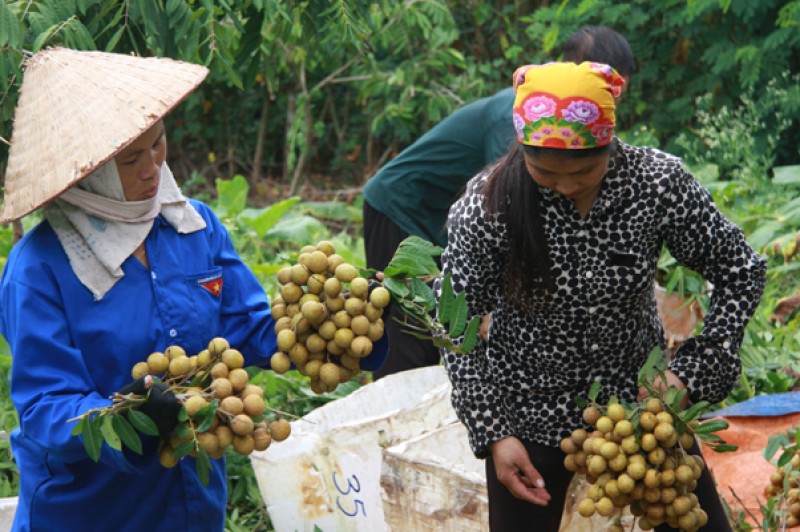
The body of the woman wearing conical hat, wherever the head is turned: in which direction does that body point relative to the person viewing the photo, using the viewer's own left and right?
facing the viewer and to the right of the viewer

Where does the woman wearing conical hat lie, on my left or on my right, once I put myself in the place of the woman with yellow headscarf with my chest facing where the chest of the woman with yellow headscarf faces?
on my right

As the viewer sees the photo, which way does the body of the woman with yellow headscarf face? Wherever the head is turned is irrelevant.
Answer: toward the camera

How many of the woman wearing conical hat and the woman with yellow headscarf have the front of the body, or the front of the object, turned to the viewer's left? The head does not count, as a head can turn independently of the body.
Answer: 0

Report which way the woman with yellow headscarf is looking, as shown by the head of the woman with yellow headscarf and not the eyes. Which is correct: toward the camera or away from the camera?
toward the camera

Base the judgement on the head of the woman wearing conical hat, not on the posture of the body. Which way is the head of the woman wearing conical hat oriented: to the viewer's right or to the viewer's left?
to the viewer's right

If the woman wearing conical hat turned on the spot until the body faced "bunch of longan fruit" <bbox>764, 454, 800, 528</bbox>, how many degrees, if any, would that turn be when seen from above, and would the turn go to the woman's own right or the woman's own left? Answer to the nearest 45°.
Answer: approximately 45° to the woman's own left

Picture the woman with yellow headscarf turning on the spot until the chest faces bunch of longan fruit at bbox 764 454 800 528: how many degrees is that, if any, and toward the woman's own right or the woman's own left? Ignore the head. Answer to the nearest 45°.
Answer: approximately 135° to the woman's own left

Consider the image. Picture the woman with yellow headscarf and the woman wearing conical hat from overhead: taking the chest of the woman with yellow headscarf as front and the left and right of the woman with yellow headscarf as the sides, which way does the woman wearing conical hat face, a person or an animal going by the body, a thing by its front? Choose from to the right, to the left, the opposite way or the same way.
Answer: to the left
